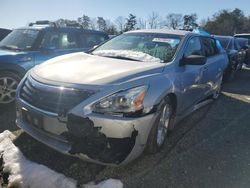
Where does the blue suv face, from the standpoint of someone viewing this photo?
facing the viewer and to the left of the viewer

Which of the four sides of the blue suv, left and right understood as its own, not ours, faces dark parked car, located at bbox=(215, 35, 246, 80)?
back
